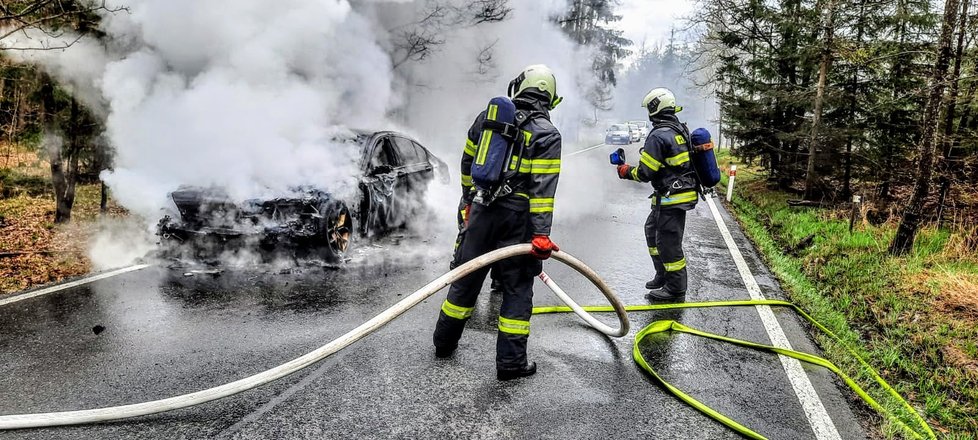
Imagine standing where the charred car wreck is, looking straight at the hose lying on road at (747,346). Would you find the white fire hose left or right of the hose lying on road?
right

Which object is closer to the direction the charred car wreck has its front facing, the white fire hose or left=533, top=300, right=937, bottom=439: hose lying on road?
the white fire hose

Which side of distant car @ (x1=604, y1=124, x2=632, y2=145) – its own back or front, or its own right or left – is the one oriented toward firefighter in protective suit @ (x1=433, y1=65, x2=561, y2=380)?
front

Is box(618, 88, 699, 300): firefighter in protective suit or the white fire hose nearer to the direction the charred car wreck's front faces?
the white fire hose

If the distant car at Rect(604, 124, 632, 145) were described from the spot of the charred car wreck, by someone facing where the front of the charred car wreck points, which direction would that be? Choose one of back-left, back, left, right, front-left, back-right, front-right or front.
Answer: back

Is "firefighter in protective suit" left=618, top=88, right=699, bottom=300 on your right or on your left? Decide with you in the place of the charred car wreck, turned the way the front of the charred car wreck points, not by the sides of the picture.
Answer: on your left

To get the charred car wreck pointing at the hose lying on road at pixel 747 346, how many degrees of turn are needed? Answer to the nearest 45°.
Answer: approximately 90° to its left

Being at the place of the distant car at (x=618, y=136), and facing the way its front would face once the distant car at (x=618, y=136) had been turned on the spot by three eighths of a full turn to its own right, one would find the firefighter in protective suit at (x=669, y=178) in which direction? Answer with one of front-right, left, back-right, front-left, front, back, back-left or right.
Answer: back-left

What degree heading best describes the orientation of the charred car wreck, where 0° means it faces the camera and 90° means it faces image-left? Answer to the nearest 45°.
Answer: approximately 45°

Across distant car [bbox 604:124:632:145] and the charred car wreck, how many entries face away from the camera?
0

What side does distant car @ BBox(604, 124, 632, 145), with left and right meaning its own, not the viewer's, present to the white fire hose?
front
